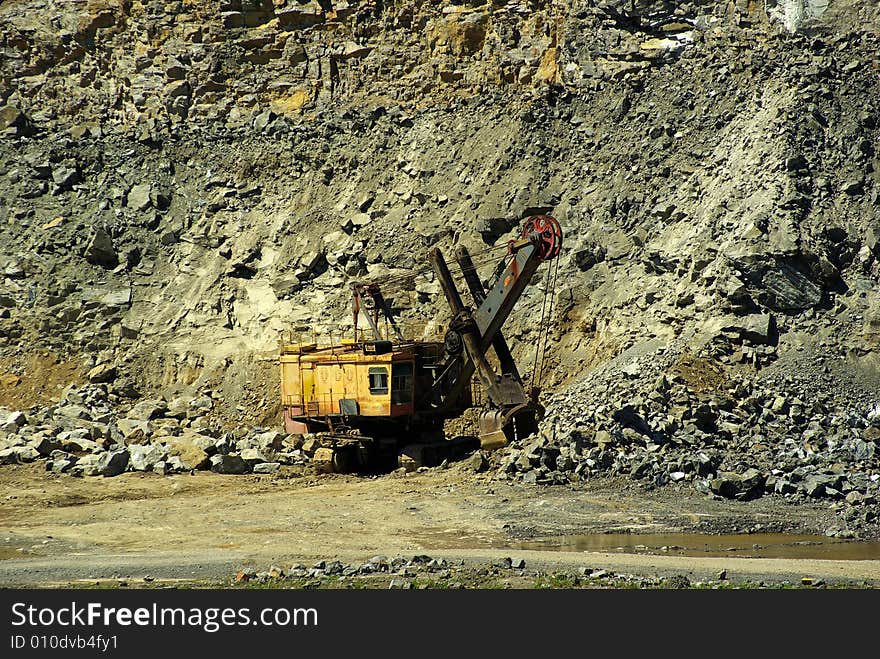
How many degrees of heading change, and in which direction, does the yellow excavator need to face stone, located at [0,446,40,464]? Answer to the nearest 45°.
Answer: approximately 135° to its right

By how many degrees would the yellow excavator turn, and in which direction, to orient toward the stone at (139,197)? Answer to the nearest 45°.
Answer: approximately 180°

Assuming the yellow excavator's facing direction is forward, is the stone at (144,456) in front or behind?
behind

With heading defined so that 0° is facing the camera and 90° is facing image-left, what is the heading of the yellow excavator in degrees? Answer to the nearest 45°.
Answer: approximately 315°

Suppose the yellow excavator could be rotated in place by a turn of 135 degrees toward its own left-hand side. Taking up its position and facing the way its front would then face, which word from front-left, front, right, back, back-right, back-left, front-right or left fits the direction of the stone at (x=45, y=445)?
left

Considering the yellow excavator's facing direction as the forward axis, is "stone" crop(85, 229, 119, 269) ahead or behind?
behind

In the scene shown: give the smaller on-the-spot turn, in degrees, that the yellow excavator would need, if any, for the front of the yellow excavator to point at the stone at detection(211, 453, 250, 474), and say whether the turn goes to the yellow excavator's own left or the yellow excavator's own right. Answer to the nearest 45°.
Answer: approximately 135° to the yellow excavator's own right

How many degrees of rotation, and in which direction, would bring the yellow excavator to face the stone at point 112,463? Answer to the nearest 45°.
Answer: approximately 135° to its right

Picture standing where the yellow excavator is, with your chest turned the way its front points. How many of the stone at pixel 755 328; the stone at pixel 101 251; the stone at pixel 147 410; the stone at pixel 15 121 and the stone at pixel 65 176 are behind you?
4

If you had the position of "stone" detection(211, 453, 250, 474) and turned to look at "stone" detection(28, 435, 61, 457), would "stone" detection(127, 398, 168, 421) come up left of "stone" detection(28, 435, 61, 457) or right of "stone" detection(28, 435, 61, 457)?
right

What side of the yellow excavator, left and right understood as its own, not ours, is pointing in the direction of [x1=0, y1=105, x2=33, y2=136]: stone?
back

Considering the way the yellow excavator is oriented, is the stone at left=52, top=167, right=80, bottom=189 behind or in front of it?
behind

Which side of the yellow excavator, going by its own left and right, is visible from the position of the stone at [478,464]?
front
